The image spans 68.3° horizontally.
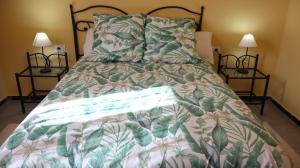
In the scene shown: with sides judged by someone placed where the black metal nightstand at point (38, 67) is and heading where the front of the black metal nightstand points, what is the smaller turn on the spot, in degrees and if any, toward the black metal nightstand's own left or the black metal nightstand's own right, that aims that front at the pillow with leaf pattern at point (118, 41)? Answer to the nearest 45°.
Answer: approximately 45° to the black metal nightstand's own left

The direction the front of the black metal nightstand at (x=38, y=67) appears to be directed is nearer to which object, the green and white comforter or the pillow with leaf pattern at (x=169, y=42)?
the green and white comforter

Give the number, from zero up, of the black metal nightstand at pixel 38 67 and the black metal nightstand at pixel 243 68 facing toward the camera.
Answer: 2

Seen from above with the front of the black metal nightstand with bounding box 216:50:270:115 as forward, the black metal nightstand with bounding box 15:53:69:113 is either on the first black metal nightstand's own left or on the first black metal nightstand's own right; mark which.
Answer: on the first black metal nightstand's own right

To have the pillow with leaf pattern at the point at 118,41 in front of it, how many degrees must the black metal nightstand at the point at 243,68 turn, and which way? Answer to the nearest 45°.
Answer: approximately 45° to its right

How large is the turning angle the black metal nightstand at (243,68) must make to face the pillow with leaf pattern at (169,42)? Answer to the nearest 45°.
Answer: approximately 45° to its right

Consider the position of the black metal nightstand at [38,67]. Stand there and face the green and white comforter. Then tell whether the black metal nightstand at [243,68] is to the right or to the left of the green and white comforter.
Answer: left

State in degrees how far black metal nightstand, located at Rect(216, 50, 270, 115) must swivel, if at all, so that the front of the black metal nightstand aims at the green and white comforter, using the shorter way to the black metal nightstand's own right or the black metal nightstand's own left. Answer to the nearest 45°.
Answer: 0° — it already faces it

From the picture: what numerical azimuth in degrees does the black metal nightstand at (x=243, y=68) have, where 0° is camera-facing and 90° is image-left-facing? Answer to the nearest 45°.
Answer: approximately 0°

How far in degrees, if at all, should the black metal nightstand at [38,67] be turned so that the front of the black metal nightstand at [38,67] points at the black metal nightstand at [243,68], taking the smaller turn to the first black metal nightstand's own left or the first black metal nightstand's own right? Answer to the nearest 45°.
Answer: approximately 45° to the first black metal nightstand's own left
